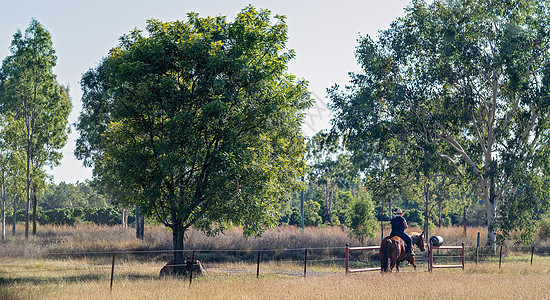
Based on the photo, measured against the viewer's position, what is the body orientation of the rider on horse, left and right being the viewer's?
facing away from the viewer and to the right of the viewer

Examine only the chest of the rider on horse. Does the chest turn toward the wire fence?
no

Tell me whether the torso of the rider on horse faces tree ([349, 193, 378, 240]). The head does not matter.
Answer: no

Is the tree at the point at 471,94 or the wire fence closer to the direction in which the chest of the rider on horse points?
the tree

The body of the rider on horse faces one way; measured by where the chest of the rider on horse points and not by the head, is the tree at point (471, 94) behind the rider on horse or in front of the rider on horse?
in front

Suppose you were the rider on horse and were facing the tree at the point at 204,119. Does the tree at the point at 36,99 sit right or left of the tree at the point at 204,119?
right

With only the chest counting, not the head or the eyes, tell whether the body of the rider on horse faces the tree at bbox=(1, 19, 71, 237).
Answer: no
